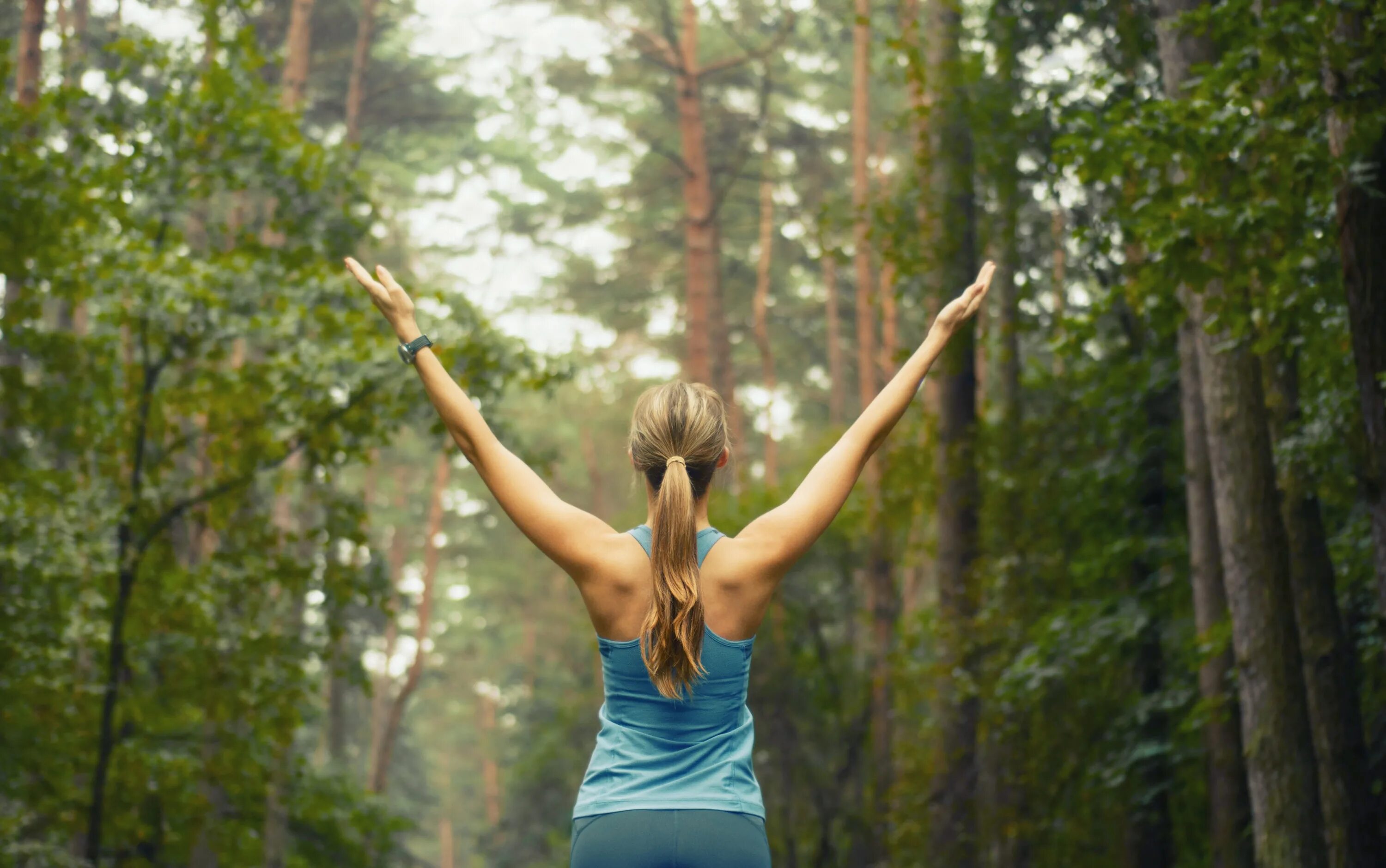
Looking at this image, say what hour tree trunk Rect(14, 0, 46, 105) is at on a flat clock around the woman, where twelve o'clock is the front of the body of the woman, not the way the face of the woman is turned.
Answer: The tree trunk is roughly at 11 o'clock from the woman.

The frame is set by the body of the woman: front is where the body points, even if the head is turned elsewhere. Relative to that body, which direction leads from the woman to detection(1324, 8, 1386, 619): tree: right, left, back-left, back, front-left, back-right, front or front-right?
front-right

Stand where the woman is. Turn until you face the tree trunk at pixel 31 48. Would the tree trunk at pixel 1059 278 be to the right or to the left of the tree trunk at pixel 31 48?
right

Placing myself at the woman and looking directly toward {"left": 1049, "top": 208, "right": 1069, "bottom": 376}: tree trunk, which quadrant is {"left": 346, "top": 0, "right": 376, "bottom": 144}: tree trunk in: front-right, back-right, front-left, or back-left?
front-left

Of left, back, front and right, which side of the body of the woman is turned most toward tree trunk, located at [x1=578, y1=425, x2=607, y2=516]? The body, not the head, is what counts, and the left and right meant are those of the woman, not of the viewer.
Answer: front

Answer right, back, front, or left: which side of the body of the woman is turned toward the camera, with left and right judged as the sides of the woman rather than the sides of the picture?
back

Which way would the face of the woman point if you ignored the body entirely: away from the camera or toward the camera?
away from the camera

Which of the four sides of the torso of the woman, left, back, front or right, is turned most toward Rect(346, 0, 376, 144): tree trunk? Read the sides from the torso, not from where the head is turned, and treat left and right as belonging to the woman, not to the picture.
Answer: front
